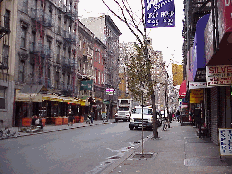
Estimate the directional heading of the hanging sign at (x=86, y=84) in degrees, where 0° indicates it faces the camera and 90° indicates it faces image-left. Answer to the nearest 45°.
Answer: approximately 0°

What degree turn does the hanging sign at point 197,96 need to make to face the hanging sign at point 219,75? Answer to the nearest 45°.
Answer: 0° — it already faces it

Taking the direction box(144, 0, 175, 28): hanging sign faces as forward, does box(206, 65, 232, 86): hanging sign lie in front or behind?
in front

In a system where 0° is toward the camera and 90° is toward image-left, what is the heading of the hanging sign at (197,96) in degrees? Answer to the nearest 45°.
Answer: approximately 0°

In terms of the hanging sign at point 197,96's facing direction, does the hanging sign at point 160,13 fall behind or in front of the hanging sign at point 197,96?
in front

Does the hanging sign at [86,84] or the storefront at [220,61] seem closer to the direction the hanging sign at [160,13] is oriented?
the storefront
